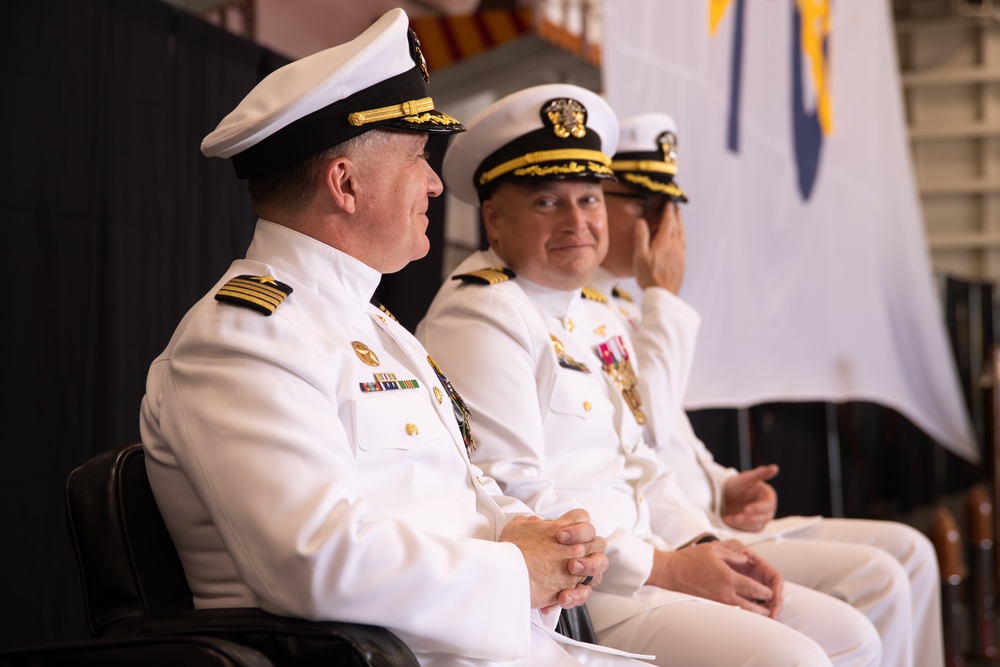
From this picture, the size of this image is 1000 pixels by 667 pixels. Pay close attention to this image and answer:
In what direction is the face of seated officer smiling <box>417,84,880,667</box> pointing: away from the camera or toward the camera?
toward the camera

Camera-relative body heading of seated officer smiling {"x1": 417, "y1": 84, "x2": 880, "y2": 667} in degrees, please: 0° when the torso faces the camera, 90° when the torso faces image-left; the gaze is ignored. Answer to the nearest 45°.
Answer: approximately 315°

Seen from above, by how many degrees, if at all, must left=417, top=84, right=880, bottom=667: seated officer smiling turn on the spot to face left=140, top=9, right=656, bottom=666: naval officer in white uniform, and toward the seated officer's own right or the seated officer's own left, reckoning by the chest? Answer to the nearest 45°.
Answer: approximately 45° to the seated officer's own right

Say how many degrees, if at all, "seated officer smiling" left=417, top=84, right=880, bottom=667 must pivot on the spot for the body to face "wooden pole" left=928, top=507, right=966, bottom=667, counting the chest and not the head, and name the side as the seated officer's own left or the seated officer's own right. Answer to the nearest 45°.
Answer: approximately 90° to the seated officer's own left

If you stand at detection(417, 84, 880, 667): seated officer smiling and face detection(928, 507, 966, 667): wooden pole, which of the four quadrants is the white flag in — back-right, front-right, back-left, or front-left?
front-left

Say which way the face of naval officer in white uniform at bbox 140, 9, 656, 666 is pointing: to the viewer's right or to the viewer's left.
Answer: to the viewer's right

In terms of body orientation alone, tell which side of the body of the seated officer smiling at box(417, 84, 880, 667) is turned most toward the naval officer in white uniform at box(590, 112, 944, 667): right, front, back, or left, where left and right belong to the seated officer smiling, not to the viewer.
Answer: left
